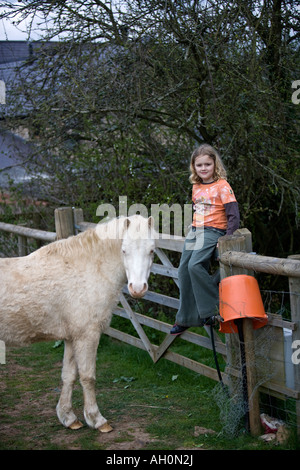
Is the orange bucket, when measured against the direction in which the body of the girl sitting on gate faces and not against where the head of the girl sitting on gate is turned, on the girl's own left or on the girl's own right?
on the girl's own left

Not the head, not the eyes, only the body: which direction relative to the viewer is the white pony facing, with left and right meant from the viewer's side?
facing to the right of the viewer

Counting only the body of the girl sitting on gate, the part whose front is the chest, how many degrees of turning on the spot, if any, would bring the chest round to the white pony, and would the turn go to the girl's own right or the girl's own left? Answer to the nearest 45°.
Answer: approximately 45° to the girl's own right

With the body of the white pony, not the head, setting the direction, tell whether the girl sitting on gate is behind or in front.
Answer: in front

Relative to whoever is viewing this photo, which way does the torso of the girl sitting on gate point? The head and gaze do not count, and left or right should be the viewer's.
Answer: facing the viewer and to the left of the viewer

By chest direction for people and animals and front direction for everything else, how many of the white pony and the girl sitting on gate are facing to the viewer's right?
1
